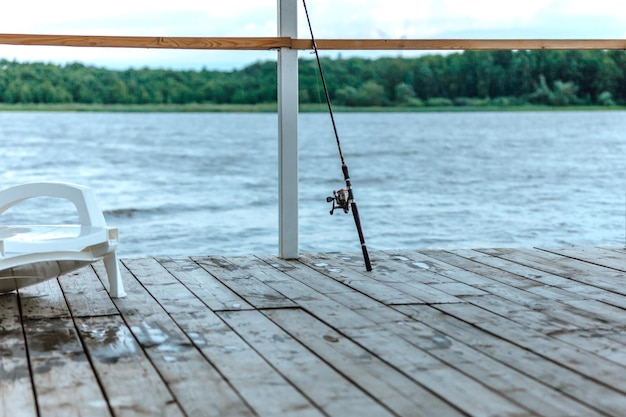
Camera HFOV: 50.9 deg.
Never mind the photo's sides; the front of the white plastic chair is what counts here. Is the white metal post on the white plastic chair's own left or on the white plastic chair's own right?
on the white plastic chair's own left
